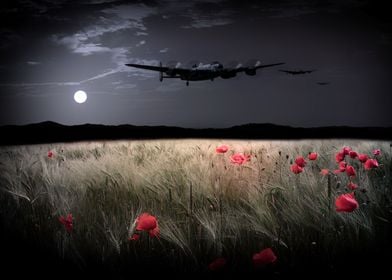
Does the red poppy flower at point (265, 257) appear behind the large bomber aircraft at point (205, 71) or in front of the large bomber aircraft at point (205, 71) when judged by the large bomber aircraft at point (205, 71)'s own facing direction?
in front

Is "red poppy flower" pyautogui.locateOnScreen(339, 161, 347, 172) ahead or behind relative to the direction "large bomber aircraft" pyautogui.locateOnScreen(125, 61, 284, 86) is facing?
ahead

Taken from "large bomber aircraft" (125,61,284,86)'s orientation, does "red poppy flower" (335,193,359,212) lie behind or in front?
in front
